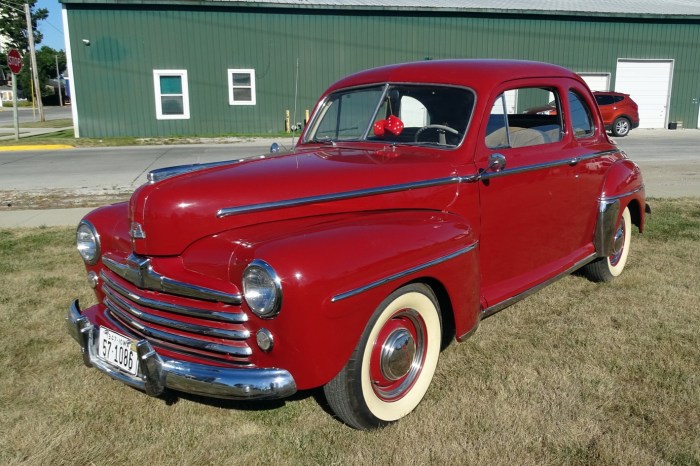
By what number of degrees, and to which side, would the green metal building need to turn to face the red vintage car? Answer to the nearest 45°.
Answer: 0° — it already faces it

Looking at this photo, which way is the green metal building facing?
toward the camera

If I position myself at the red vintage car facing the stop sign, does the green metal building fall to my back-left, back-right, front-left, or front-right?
front-right

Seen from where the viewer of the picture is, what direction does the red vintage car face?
facing the viewer and to the left of the viewer

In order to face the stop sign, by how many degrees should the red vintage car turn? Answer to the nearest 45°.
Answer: approximately 90° to its right

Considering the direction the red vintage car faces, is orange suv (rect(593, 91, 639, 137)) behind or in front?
behind

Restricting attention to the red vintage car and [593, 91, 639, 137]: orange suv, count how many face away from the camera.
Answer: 0

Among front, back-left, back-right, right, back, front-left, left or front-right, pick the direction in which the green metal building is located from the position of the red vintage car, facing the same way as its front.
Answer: back-right

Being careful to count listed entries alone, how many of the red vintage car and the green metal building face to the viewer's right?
0

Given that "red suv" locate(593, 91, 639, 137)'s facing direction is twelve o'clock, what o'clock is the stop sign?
The stop sign is roughly at 11 o'clock from the red suv.
